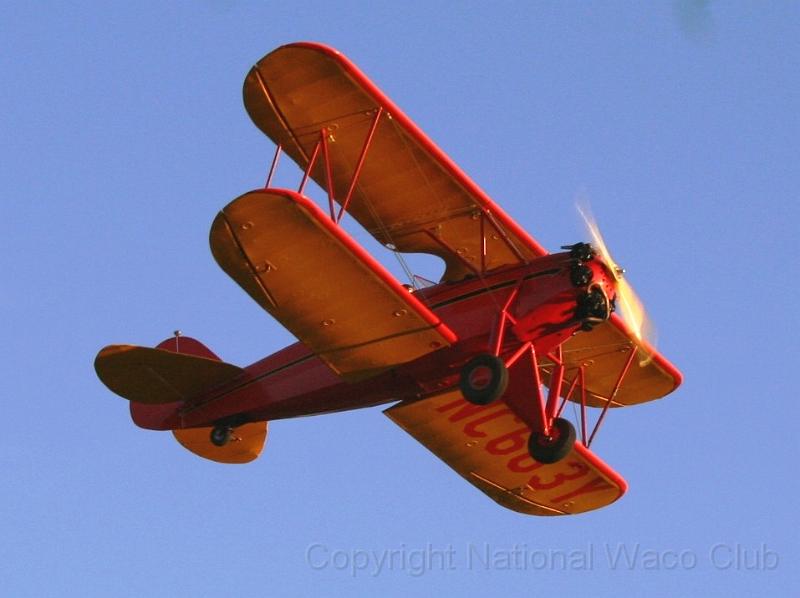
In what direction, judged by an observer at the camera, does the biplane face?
facing the viewer and to the right of the viewer
